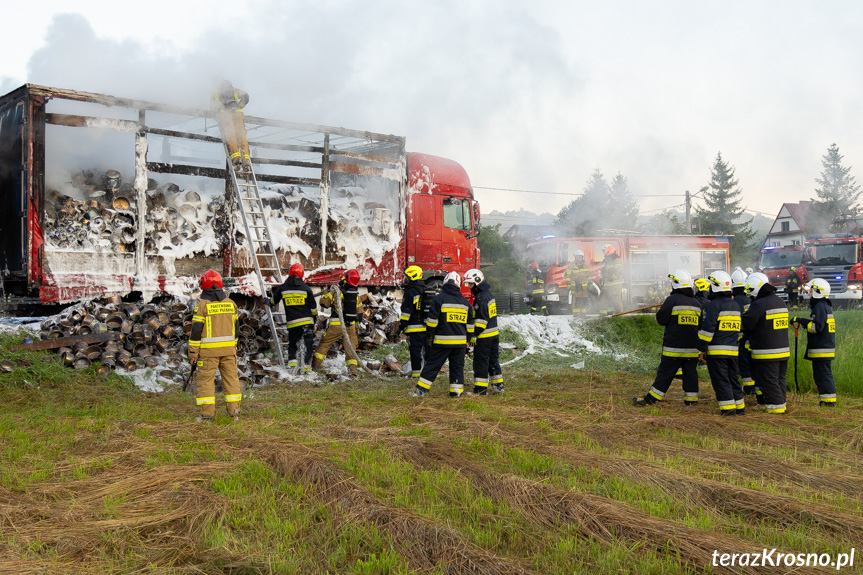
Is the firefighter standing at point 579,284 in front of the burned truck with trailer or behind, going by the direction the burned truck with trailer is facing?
in front

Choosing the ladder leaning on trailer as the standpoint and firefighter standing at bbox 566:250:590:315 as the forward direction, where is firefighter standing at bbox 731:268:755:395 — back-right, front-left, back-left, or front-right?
front-right

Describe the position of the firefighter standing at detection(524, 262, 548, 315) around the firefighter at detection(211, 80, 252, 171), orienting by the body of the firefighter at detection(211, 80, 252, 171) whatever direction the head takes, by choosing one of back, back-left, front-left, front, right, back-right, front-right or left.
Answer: front-right

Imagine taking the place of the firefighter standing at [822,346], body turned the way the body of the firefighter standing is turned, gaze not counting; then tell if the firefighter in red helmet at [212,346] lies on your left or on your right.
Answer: on your left

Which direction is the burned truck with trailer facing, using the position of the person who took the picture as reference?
facing away from the viewer and to the right of the viewer

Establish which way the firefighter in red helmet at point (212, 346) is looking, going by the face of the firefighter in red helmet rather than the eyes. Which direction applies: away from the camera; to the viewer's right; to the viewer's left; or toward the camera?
away from the camera

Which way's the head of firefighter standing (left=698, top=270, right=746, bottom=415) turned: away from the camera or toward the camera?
away from the camera

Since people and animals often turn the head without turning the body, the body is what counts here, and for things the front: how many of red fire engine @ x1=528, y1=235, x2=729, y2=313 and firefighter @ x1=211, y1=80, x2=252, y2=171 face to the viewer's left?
1

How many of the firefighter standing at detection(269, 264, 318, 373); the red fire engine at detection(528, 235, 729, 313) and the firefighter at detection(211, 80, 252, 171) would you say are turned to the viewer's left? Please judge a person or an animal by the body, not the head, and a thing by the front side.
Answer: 1

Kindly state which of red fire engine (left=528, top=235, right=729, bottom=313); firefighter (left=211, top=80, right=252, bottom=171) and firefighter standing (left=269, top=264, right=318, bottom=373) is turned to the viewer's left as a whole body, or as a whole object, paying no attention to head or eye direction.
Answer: the red fire engine

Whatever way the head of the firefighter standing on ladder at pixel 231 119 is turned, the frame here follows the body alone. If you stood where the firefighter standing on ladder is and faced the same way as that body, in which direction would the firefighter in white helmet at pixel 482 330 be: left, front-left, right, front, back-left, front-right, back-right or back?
back-right

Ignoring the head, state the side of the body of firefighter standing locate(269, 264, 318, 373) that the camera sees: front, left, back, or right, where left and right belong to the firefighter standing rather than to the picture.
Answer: back

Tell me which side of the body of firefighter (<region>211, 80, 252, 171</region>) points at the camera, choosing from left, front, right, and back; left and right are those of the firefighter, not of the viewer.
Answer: back

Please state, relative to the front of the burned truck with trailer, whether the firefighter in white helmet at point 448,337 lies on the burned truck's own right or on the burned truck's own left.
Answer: on the burned truck's own right

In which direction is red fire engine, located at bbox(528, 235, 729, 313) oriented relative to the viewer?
to the viewer's left

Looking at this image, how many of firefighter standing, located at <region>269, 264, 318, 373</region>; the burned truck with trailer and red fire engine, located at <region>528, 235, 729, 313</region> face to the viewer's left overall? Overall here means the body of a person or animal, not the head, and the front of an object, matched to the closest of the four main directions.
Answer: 1

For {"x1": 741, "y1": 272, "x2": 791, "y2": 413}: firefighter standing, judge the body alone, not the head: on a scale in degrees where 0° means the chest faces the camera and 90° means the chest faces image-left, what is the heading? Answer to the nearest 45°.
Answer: approximately 135°

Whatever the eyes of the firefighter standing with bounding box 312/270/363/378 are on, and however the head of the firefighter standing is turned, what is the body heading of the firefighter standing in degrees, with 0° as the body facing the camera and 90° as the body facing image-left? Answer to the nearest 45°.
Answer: approximately 135°

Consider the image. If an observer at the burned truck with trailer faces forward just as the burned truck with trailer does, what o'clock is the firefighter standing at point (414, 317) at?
The firefighter standing is roughly at 2 o'clock from the burned truck with trailer.
